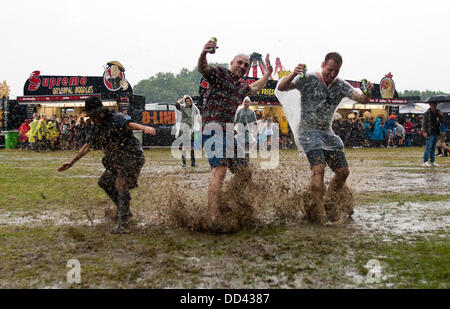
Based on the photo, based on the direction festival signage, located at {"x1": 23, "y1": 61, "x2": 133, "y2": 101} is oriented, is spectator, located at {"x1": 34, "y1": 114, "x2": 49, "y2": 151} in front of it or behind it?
in front

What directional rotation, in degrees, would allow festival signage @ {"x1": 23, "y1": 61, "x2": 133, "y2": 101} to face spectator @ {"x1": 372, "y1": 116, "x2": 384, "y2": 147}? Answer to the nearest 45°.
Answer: approximately 45° to its left

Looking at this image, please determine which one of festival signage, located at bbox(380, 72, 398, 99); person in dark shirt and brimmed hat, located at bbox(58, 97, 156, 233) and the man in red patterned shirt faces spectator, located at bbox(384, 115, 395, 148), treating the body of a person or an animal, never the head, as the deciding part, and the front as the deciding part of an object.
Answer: the festival signage

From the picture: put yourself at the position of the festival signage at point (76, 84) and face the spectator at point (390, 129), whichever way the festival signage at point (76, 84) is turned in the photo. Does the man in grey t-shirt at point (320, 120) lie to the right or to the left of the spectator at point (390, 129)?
right

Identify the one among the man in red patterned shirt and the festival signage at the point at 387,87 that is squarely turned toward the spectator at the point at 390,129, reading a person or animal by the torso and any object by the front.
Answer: the festival signage

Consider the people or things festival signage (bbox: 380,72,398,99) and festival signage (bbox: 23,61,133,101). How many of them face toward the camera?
2

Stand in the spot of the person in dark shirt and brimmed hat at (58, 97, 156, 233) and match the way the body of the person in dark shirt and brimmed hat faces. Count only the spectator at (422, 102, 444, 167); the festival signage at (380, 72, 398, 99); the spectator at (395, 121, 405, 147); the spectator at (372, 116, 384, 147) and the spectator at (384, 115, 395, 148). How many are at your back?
5

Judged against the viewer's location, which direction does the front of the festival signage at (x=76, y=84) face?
facing the viewer

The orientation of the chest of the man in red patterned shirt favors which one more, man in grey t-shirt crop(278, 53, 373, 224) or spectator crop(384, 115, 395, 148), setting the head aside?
the man in grey t-shirt

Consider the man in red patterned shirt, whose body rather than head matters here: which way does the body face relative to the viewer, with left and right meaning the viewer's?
facing the viewer and to the right of the viewer

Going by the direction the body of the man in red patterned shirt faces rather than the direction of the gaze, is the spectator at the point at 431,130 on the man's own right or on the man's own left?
on the man's own left

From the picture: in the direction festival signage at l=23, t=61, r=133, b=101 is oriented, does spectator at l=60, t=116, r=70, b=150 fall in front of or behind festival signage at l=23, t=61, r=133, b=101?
in front

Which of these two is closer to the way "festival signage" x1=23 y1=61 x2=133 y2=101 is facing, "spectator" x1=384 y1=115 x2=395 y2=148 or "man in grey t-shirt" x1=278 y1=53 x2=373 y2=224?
the man in grey t-shirt

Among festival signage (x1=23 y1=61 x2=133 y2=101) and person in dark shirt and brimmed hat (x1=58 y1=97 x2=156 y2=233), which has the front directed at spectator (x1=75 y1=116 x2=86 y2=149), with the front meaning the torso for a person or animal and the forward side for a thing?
the festival signage

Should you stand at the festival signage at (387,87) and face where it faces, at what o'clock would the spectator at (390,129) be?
The spectator is roughly at 12 o'clock from the festival signage.

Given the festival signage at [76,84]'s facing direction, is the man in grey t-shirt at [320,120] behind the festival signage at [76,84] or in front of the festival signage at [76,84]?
in front

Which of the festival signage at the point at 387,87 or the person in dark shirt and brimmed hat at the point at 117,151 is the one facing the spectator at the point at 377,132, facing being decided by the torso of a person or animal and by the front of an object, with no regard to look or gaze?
the festival signage
